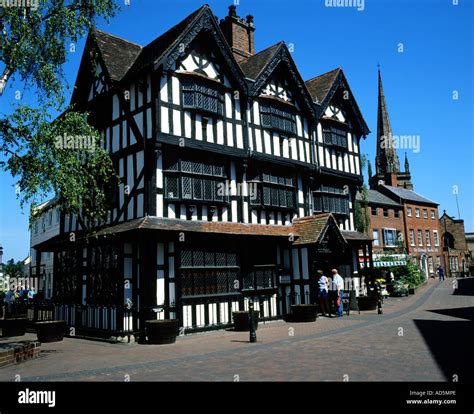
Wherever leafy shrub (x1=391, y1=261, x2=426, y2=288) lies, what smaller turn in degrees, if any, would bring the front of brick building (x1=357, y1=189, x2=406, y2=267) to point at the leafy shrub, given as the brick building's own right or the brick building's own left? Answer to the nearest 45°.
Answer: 0° — it already faces it

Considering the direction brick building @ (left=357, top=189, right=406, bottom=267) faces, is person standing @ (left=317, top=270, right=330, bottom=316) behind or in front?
in front

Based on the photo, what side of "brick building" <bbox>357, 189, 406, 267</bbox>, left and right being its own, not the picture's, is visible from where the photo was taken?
front

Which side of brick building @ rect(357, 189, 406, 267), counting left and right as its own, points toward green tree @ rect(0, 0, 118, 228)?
front

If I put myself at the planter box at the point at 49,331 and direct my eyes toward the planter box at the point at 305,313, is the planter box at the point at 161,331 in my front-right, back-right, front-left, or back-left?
front-right

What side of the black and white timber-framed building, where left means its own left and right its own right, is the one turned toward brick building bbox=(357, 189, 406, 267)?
left

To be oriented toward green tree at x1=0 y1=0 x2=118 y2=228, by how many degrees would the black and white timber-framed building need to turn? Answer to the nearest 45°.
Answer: approximately 90° to its right

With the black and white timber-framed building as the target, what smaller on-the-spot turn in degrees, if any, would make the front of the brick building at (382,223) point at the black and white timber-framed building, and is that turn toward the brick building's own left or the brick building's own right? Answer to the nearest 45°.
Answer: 0° — it already faces it

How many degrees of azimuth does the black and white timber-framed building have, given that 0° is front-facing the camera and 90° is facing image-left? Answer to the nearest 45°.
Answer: approximately 315°

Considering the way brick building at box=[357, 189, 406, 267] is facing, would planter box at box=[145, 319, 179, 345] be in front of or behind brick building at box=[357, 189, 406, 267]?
in front

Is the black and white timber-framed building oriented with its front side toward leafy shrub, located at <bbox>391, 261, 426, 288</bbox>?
no
